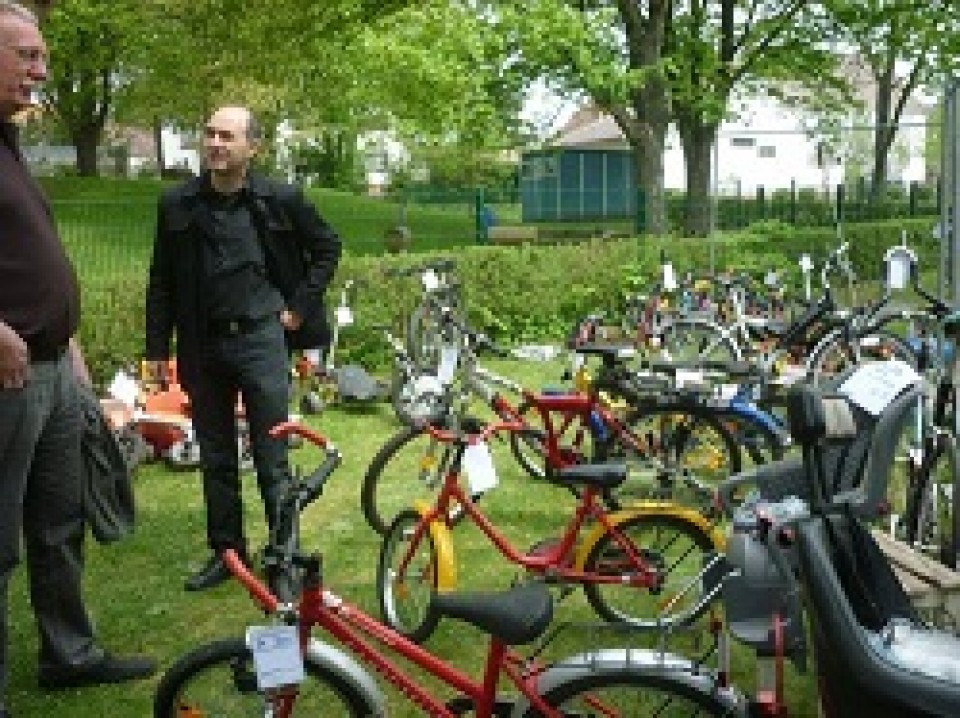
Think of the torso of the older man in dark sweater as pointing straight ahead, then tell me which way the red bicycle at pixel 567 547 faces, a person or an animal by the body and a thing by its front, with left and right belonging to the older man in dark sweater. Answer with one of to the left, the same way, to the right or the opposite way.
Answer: the opposite way

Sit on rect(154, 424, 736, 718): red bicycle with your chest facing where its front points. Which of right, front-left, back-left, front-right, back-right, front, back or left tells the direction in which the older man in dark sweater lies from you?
front-right

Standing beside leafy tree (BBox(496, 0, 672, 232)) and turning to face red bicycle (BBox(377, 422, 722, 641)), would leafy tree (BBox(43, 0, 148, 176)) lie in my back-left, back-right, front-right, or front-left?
back-right

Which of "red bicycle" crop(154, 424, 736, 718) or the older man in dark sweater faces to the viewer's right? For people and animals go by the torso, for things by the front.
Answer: the older man in dark sweater

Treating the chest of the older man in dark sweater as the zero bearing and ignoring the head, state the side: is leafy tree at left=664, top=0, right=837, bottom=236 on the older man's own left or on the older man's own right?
on the older man's own left

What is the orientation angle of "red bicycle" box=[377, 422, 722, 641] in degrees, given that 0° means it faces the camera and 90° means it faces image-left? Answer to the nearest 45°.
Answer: approximately 90°

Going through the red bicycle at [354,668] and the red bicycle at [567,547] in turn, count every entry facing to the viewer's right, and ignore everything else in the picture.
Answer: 0

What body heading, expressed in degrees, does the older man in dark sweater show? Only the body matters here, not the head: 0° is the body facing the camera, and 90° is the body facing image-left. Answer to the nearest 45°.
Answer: approximately 270°

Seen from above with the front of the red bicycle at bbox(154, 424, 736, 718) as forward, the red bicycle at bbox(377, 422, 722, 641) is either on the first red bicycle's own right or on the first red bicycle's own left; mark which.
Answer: on the first red bicycle's own right

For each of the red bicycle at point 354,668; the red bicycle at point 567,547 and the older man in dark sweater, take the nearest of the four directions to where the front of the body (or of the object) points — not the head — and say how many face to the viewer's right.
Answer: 1

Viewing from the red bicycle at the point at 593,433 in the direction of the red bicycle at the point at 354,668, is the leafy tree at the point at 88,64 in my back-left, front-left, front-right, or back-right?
back-right

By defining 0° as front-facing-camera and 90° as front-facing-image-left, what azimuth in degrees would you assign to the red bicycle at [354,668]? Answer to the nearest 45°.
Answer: approximately 90°
